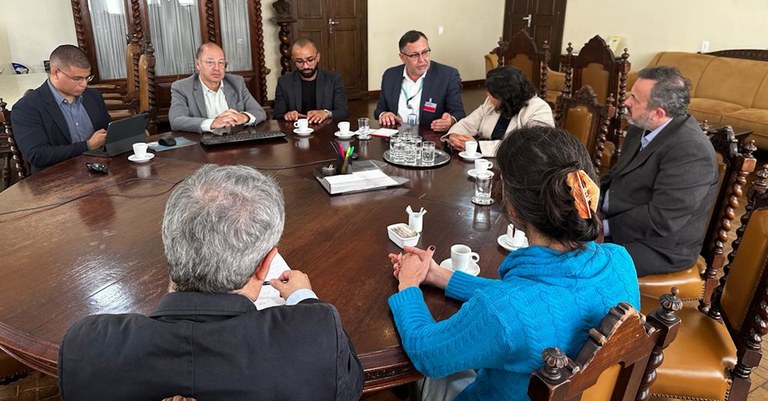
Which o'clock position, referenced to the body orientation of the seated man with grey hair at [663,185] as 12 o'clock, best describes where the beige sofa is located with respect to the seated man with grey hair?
The beige sofa is roughly at 3 o'clock from the seated man with grey hair.

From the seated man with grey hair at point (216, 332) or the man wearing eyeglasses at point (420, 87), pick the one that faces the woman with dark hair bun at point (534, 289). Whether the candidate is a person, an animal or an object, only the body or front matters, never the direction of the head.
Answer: the man wearing eyeglasses

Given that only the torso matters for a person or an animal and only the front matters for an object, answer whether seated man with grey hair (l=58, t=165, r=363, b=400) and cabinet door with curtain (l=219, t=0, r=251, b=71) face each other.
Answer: yes

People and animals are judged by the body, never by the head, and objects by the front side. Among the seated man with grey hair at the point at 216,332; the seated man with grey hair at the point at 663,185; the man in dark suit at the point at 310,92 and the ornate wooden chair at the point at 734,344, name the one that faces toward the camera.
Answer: the man in dark suit

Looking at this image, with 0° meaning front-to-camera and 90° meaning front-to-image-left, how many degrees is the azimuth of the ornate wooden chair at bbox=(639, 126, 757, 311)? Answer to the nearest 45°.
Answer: approximately 90°

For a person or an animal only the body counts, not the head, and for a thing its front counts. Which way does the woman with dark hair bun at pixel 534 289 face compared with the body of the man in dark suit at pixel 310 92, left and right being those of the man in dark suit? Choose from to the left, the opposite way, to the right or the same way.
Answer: the opposite way

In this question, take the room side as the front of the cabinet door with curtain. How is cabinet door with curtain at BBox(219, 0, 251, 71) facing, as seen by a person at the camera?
facing the viewer

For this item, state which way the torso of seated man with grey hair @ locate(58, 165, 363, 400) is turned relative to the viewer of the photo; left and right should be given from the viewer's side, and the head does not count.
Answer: facing away from the viewer

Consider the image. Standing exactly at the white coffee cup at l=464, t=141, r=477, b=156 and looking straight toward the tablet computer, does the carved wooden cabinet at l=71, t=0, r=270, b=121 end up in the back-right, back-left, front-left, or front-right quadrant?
front-right

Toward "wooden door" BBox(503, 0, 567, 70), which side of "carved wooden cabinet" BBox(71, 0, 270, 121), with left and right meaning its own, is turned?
left

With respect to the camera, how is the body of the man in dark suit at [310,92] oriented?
toward the camera

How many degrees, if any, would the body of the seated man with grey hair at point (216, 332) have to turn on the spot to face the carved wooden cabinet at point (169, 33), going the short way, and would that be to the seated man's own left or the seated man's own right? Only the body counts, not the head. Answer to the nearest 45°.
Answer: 0° — they already face it

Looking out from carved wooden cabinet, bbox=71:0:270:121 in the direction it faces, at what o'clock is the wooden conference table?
The wooden conference table is roughly at 12 o'clock from the carved wooden cabinet.

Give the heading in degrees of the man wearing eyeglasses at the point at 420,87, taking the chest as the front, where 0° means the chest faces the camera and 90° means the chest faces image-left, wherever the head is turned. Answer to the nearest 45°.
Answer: approximately 0°

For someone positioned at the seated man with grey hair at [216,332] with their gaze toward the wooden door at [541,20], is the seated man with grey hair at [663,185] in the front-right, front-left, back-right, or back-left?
front-right

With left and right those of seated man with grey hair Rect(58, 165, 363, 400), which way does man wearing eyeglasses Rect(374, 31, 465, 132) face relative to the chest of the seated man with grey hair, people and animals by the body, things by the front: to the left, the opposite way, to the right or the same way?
the opposite way

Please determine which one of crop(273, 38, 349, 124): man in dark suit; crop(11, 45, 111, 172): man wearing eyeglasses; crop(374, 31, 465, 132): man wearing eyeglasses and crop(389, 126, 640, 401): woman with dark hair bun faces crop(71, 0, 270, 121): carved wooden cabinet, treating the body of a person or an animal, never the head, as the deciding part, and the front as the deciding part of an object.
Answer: the woman with dark hair bun
